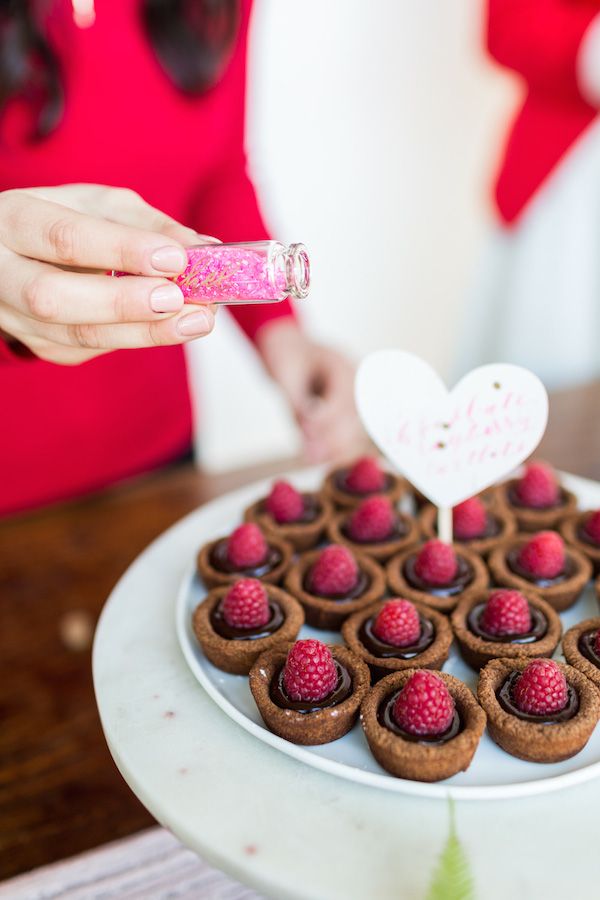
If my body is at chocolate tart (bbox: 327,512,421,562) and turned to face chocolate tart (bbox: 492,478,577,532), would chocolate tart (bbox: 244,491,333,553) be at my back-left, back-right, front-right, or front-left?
back-left

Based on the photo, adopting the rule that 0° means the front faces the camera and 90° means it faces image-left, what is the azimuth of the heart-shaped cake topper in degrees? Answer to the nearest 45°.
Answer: approximately 0°

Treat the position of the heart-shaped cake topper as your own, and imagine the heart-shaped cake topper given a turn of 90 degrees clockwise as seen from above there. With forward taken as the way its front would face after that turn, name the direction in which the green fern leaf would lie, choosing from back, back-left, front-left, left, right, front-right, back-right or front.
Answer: left

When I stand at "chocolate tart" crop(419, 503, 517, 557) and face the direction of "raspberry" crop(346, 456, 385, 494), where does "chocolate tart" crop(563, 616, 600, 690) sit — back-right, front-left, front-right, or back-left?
back-left
